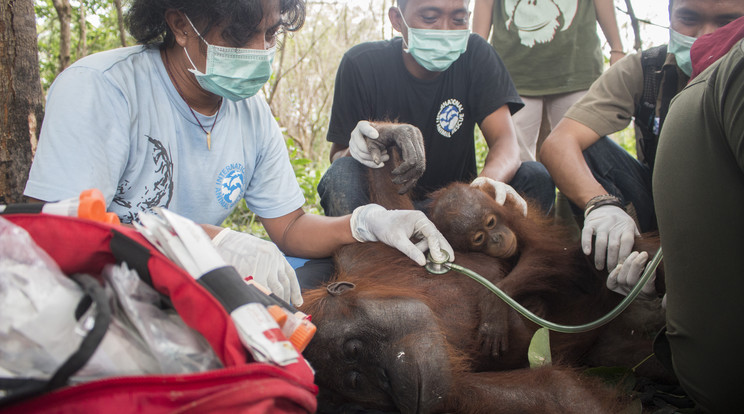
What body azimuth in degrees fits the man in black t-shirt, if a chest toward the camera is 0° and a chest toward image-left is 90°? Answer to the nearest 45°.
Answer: approximately 0°

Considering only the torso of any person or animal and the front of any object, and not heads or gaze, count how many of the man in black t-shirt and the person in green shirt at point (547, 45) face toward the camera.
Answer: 2

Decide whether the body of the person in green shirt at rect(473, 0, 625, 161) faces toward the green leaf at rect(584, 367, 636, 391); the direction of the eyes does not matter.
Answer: yes

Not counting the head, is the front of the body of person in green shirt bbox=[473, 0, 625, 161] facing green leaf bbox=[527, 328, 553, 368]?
yes

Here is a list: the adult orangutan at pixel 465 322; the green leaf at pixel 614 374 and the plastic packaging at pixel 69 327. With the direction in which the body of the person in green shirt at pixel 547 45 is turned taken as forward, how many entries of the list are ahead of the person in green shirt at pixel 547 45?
3

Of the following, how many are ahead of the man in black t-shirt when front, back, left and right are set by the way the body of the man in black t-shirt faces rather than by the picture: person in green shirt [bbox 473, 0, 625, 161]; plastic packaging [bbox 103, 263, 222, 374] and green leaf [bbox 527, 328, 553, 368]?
2
